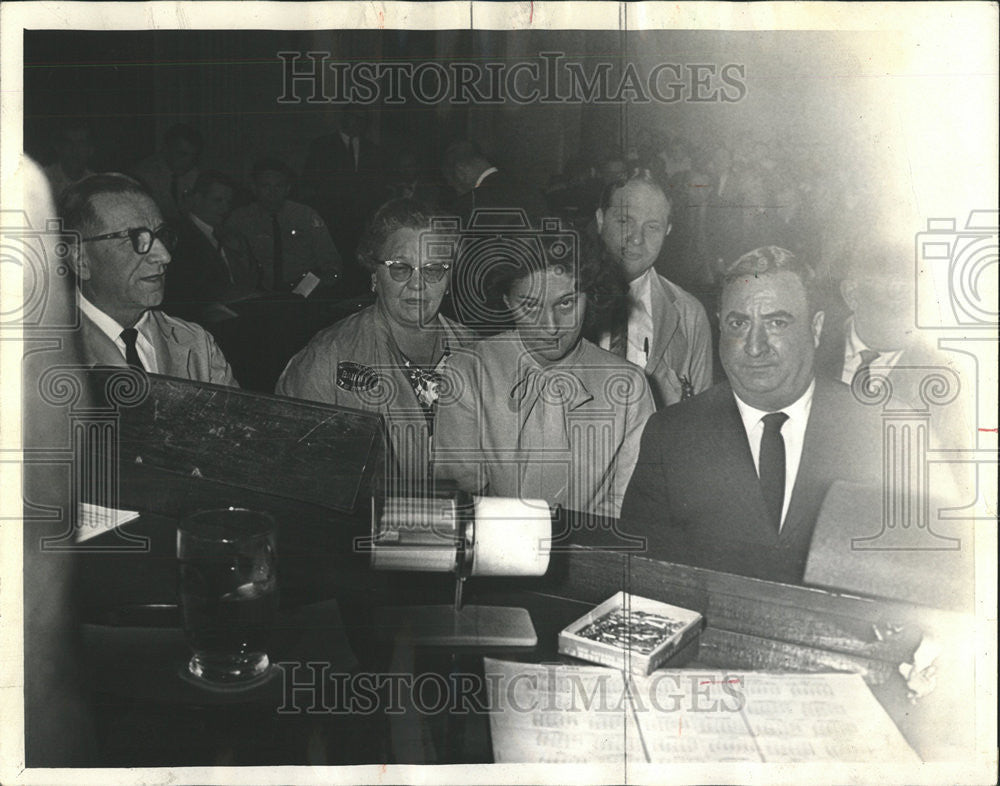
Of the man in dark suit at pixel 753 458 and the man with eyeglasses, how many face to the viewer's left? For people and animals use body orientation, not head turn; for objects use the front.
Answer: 0

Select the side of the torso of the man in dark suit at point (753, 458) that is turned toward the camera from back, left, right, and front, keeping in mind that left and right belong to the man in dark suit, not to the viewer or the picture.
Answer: front

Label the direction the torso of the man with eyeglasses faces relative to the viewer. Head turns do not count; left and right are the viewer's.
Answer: facing the viewer and to the right of the viewer

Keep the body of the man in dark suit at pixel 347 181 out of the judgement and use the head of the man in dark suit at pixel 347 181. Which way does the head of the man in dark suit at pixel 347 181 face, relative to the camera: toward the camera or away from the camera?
toward the camera

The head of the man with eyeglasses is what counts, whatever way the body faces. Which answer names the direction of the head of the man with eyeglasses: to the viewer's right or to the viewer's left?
to the viewer's right

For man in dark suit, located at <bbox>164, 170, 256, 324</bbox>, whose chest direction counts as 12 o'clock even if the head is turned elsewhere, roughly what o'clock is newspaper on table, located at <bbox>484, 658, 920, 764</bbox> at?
The newspaper on table is roughly at 11 o'clock from the man in dark suit.

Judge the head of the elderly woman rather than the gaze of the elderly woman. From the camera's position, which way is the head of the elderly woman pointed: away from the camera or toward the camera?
toward the camera
